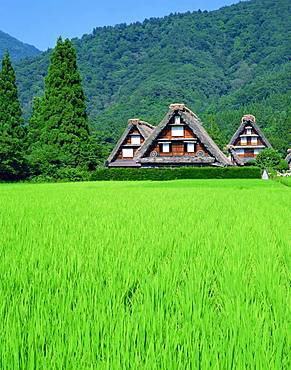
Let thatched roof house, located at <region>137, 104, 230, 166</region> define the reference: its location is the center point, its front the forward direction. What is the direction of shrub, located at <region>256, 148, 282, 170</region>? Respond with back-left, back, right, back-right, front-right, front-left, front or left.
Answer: back-left

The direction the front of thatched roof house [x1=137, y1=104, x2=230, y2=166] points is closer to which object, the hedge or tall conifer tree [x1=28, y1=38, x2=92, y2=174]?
the hedge

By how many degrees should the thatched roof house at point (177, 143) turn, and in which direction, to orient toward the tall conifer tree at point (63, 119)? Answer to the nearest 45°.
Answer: approximately 45° to its right

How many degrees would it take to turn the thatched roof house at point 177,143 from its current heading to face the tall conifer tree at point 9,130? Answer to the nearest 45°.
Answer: approximately 45° to its right

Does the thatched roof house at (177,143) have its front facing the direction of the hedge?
yes

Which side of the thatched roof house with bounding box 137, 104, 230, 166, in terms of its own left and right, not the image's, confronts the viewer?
front

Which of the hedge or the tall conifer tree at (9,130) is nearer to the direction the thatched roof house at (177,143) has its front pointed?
the hedge

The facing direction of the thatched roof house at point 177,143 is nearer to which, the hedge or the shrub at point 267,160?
the hedge
